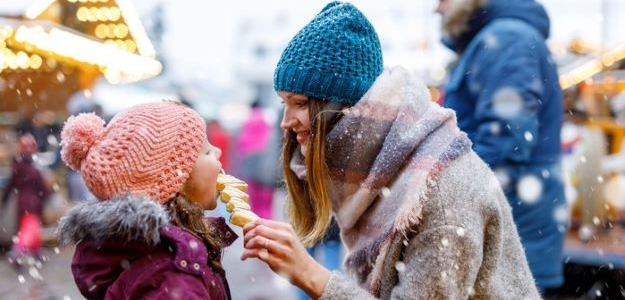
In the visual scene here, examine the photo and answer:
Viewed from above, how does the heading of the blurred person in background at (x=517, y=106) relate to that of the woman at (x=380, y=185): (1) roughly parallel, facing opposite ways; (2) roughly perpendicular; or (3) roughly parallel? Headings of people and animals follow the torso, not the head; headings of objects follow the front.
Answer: roughly parallel

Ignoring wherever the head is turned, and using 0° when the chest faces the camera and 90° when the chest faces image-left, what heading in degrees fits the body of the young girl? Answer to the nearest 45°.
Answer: approximately 270°

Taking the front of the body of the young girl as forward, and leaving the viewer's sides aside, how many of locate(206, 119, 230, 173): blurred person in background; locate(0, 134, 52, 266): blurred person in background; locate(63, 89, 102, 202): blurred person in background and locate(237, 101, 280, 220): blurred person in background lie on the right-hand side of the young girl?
0

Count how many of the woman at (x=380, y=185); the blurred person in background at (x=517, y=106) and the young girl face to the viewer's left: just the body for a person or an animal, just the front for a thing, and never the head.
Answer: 2

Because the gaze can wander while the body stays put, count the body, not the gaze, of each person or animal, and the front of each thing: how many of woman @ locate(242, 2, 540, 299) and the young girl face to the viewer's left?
1

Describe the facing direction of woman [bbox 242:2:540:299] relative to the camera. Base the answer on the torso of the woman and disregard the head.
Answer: to the viewer's left

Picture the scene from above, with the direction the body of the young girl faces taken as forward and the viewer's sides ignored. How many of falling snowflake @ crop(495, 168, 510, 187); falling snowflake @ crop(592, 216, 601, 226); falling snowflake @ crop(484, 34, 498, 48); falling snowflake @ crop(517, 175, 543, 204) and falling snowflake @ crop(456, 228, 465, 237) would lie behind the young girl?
0

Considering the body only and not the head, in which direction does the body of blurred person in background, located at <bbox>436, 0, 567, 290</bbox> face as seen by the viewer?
to the viewer's left

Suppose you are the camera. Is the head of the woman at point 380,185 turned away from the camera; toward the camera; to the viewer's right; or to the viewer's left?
to the viewer's left

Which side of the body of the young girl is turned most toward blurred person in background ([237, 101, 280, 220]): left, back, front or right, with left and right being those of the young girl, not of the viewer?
left

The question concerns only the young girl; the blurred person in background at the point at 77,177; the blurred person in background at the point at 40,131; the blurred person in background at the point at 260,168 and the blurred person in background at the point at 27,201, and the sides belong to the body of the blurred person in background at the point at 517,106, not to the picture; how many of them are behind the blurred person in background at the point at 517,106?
0

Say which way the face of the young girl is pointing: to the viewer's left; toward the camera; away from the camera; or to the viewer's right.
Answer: to the viewer's right
